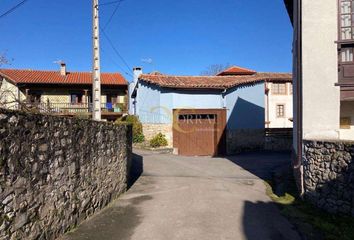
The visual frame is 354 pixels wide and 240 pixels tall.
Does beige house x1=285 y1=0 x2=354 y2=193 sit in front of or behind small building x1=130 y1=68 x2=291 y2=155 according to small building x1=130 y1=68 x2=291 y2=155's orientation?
in front

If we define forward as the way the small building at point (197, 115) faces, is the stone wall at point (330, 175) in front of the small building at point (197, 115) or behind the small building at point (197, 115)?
in front

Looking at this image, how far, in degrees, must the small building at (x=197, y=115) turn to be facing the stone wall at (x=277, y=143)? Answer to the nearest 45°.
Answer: approximately 135° to its left

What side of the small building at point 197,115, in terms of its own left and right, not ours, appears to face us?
front

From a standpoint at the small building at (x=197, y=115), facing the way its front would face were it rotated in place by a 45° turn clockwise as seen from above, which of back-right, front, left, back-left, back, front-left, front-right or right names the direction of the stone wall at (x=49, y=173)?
front-left

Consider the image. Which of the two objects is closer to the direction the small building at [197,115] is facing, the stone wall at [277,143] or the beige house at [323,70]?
the beige house
